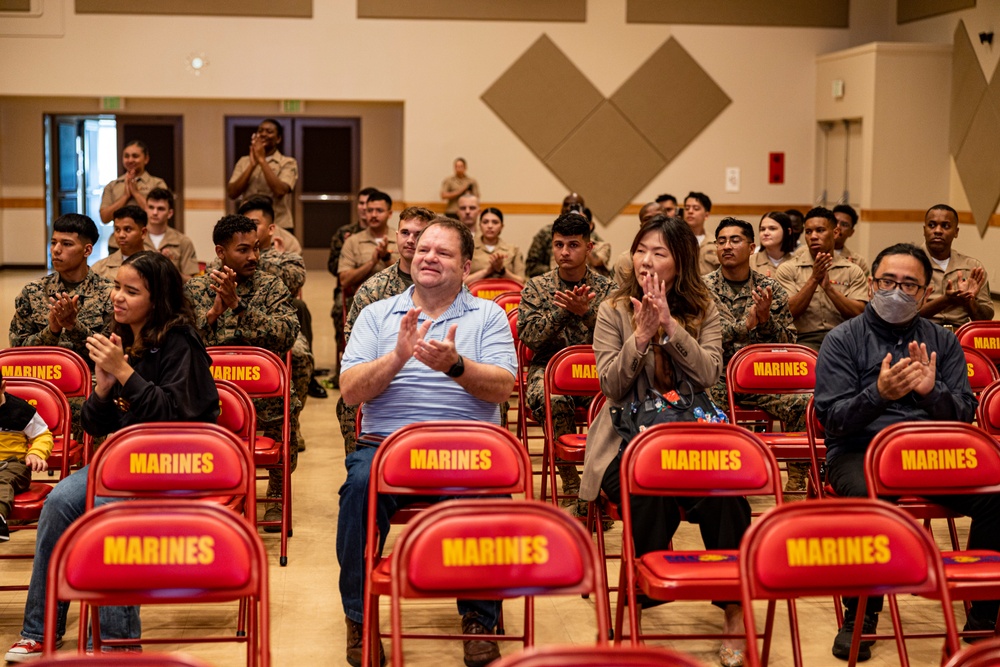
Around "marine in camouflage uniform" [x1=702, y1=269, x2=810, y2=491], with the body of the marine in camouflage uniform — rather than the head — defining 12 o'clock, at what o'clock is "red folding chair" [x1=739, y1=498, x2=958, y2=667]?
The red folding chair is roughly at 12 o'clock from the marine in camouflage uniform.

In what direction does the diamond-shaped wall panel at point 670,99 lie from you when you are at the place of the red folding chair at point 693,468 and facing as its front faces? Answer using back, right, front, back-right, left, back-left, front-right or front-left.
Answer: back

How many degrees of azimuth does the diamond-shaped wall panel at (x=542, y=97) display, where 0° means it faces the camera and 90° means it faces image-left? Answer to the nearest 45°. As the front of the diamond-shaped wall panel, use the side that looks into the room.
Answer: approximately 0°

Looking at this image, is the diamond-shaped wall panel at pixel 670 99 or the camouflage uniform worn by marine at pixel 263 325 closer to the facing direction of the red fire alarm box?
the camouflage uniform worn by marine

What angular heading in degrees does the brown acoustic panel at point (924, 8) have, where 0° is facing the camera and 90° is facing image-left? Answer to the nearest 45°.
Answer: approximately 45°

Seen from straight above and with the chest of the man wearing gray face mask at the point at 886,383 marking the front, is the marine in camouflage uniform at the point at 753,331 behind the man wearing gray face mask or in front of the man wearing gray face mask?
behind

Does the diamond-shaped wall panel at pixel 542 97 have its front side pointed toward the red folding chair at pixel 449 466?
yes

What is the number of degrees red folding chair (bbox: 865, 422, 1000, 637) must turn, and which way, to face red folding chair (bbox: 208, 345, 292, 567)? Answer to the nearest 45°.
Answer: approximately 90° to its right
